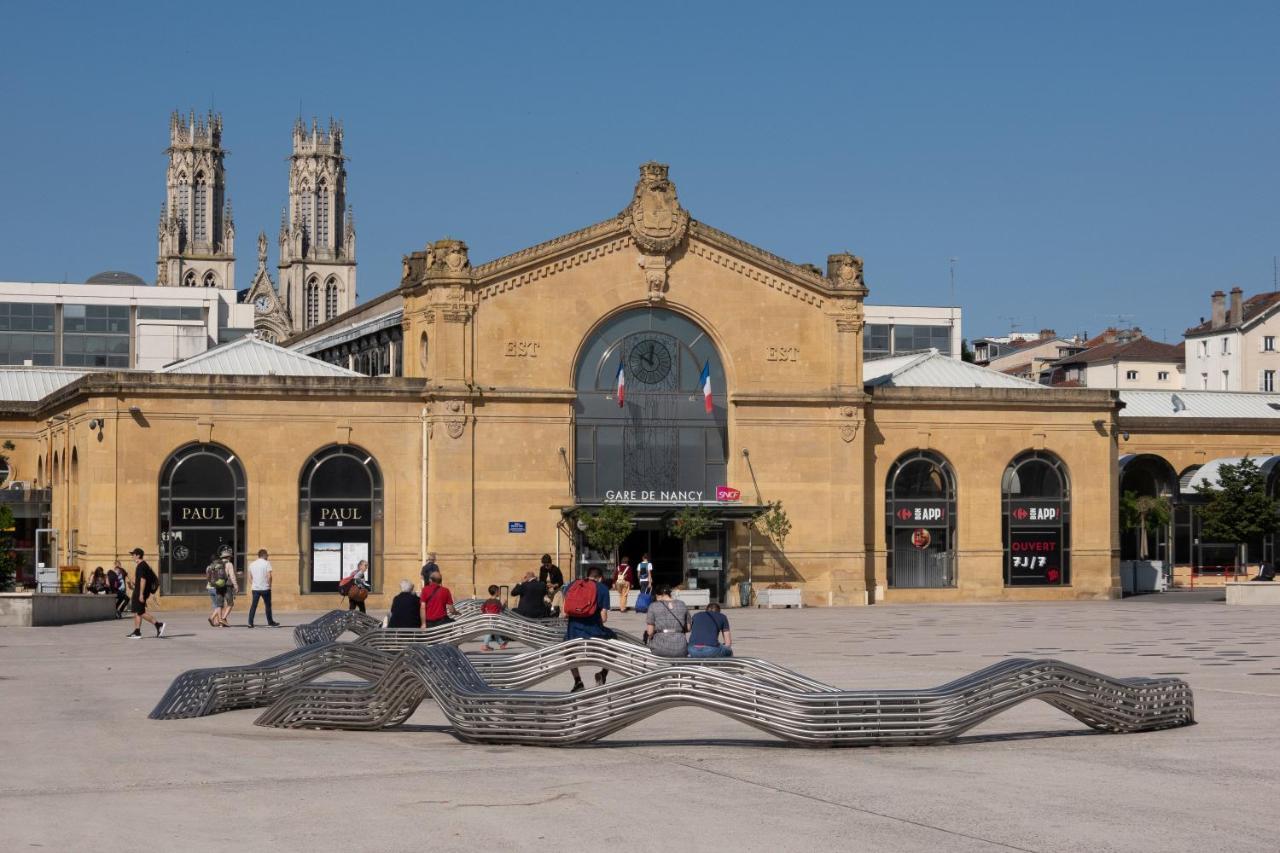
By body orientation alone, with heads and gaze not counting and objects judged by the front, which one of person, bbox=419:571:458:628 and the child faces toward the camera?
the child

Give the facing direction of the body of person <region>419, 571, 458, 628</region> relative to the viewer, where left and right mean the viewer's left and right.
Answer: facing away from the viewer

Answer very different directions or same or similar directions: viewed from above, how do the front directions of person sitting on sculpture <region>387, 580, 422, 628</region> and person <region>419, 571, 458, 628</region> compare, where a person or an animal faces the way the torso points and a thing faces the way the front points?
same or similar directions

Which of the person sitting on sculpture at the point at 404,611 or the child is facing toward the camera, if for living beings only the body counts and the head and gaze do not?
the child

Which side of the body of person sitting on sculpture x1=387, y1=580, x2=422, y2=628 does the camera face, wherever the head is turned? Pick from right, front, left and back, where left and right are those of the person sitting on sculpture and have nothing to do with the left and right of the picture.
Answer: back

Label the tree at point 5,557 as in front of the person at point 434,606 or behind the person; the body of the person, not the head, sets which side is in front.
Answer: in front

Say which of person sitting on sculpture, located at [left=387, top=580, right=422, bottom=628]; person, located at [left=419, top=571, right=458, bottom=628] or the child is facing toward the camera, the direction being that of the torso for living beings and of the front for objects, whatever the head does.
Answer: the child

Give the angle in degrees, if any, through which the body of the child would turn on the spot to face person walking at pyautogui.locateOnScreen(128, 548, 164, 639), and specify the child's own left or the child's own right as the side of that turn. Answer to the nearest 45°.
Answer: approximately 90° to the child's own left

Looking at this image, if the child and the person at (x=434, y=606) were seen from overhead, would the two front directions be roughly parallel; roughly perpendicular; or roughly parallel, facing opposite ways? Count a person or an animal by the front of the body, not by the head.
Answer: roughly parallel, facing opposite ways
